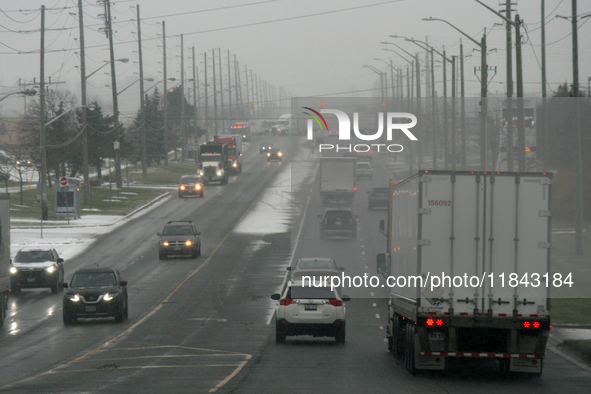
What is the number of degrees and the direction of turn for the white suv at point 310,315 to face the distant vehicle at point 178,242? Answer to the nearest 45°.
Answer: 0° — it already faces it

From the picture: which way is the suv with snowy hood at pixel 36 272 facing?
toward the camera

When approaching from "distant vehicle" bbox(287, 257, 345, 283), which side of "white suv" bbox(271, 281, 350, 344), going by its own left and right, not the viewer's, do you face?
front

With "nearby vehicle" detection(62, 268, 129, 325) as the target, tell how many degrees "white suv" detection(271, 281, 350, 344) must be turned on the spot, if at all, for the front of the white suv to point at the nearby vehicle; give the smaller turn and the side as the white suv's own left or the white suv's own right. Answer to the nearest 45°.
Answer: approximately 45° to the white suv's own left

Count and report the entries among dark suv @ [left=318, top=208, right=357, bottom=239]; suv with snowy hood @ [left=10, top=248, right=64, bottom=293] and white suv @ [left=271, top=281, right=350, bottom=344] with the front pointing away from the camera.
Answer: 2

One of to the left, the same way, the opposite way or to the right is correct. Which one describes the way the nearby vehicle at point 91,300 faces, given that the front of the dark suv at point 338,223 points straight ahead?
the opposite way

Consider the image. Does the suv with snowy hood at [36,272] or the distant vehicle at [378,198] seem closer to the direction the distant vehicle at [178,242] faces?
the suv with snowy hood

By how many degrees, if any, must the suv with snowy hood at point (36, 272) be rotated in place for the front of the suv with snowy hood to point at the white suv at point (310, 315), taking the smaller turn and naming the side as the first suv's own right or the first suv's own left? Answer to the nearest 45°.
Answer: approximately 45° to the first suv's own left

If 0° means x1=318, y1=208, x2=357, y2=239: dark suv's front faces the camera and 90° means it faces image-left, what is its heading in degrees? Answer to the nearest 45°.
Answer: approximately 180°

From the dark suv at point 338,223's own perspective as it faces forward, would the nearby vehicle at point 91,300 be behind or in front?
behind

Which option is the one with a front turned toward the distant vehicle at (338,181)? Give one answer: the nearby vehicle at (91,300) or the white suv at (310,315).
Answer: the white suv

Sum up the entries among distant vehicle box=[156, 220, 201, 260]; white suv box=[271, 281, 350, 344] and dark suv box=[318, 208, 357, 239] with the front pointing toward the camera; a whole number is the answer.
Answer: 1

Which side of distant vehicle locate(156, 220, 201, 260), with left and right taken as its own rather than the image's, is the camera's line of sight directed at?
front

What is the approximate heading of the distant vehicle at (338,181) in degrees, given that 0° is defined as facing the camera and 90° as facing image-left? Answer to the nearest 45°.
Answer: approximately 180°
